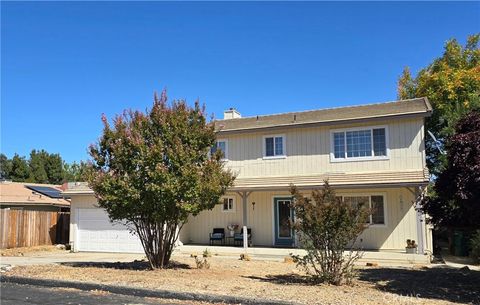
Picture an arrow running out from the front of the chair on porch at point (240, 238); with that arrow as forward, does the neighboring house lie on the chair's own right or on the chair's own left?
on the chair's own right

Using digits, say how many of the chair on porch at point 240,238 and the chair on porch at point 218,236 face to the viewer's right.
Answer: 0

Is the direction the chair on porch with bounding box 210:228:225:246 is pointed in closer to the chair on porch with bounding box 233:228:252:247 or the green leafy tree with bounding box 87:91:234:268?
the green leafy tree

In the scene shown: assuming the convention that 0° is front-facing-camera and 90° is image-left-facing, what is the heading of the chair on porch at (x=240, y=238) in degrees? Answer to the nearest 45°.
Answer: approximately 45°

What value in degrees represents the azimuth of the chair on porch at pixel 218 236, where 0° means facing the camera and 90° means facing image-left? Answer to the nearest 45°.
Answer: approximately 0°
